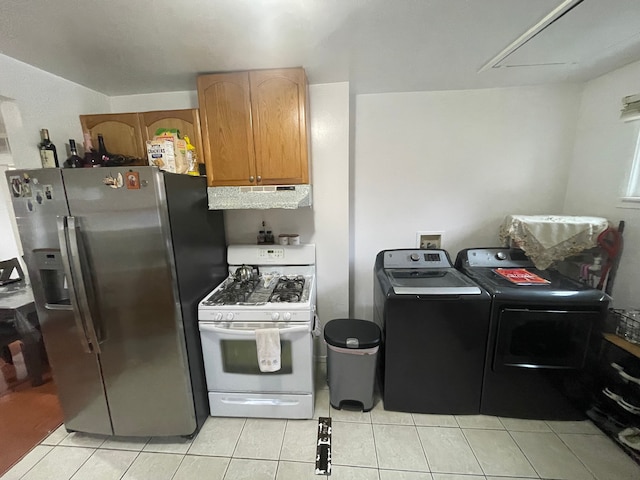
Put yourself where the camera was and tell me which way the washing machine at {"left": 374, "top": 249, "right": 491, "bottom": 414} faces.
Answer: facing the viewer

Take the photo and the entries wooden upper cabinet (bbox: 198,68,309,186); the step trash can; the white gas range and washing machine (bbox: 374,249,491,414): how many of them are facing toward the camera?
4

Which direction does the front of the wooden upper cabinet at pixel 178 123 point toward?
toward the camera

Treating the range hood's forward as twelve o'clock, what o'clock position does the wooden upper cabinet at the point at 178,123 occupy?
The wooden upper cabinet is roughly at 4 o'clock from the range hood.

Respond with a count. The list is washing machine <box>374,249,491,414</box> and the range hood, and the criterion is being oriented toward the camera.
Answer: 2

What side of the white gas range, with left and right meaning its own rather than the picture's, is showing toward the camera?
front

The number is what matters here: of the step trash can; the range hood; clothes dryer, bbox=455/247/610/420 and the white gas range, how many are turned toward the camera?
4

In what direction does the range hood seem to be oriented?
toward the camera

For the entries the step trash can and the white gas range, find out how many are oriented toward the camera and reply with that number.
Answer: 2

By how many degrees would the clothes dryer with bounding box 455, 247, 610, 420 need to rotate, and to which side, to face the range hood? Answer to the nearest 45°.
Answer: approximately 45° to its right

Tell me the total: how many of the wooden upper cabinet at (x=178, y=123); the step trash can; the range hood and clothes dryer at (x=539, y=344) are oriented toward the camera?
4

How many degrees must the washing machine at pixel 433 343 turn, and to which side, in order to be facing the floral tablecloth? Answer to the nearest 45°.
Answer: approximately 135° to its left

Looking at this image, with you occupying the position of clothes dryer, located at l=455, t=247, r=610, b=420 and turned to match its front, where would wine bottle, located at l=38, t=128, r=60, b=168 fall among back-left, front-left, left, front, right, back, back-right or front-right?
front-right

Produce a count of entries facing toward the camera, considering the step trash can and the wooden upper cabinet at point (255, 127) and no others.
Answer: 2
